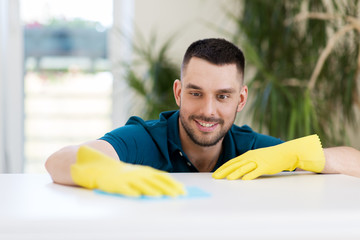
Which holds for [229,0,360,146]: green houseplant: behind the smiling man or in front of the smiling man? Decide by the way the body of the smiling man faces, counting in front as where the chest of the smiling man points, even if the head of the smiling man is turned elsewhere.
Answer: behind

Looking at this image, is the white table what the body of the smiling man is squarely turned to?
yes

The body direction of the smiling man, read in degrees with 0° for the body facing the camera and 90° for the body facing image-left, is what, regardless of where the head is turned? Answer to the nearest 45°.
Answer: approximately 0°

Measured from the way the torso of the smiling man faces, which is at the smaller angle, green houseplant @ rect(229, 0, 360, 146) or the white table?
the white table

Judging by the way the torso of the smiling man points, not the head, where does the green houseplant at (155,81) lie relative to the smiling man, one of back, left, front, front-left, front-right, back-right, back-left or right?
back

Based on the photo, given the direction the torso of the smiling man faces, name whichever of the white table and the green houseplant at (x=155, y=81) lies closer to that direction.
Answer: the white table
